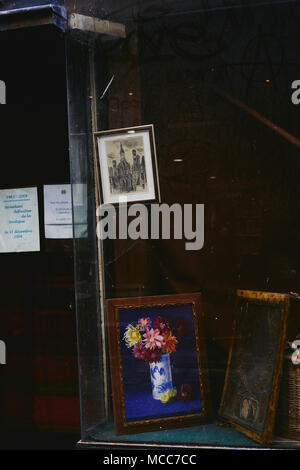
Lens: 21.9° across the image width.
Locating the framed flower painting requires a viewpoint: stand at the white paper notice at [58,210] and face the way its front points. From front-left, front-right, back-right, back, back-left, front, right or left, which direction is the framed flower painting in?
front-left

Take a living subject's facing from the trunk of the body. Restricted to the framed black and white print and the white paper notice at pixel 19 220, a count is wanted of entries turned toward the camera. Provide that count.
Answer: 2

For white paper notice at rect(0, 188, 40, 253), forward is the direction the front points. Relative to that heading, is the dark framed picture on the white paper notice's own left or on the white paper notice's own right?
on the white paper notice's own left

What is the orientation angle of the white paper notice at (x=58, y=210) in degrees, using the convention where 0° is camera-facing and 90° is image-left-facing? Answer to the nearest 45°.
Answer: approximately 0°

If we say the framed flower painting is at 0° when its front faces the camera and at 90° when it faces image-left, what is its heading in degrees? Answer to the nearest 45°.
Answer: approximately 0°

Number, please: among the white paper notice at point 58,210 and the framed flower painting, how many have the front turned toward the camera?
2

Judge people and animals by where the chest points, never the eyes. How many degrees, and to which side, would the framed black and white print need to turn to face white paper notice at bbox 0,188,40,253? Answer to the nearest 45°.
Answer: approximately 135° to its right

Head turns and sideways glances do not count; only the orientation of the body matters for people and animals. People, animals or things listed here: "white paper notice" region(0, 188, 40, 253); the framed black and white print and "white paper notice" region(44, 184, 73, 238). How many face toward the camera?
3

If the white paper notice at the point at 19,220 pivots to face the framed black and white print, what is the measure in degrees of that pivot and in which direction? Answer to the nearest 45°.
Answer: approximately 45° to its left
